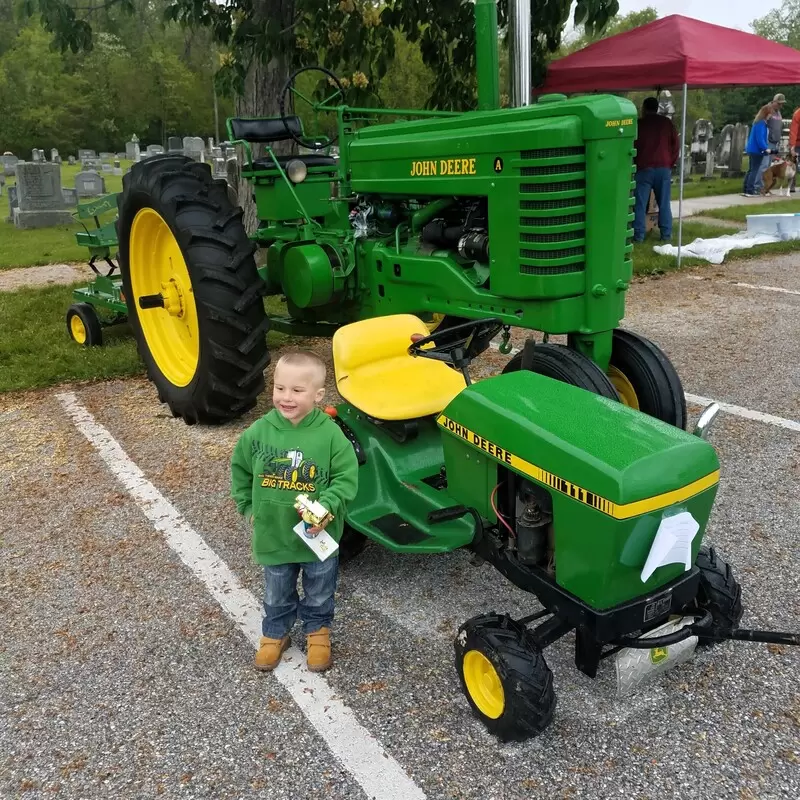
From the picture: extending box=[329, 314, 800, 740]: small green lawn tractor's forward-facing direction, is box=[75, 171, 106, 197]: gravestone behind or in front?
behind

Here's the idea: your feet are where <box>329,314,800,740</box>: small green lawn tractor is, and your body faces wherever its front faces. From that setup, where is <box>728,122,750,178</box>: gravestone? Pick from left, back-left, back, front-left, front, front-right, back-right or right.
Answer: back-left

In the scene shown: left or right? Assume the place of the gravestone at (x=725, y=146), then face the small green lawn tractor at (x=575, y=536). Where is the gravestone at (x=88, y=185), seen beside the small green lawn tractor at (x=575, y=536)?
right

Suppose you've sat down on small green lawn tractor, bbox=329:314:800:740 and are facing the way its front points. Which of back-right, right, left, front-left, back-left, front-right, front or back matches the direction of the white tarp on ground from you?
back-left

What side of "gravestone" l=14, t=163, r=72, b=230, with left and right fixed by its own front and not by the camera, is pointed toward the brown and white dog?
left

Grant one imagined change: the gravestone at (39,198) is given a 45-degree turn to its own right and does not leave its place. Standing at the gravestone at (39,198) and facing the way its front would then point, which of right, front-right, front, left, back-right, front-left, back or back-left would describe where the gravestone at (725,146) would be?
back-left

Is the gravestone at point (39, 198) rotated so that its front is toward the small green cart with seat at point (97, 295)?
yes

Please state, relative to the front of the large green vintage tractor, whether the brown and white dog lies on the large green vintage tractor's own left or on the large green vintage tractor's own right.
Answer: on the large green vintage tractor's own left

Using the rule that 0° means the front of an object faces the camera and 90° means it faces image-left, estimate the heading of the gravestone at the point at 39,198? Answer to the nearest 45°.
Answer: approximately 0°

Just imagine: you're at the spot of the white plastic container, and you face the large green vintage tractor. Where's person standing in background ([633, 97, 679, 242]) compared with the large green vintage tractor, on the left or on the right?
right

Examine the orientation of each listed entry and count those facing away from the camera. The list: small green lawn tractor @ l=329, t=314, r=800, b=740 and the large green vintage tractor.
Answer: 0
